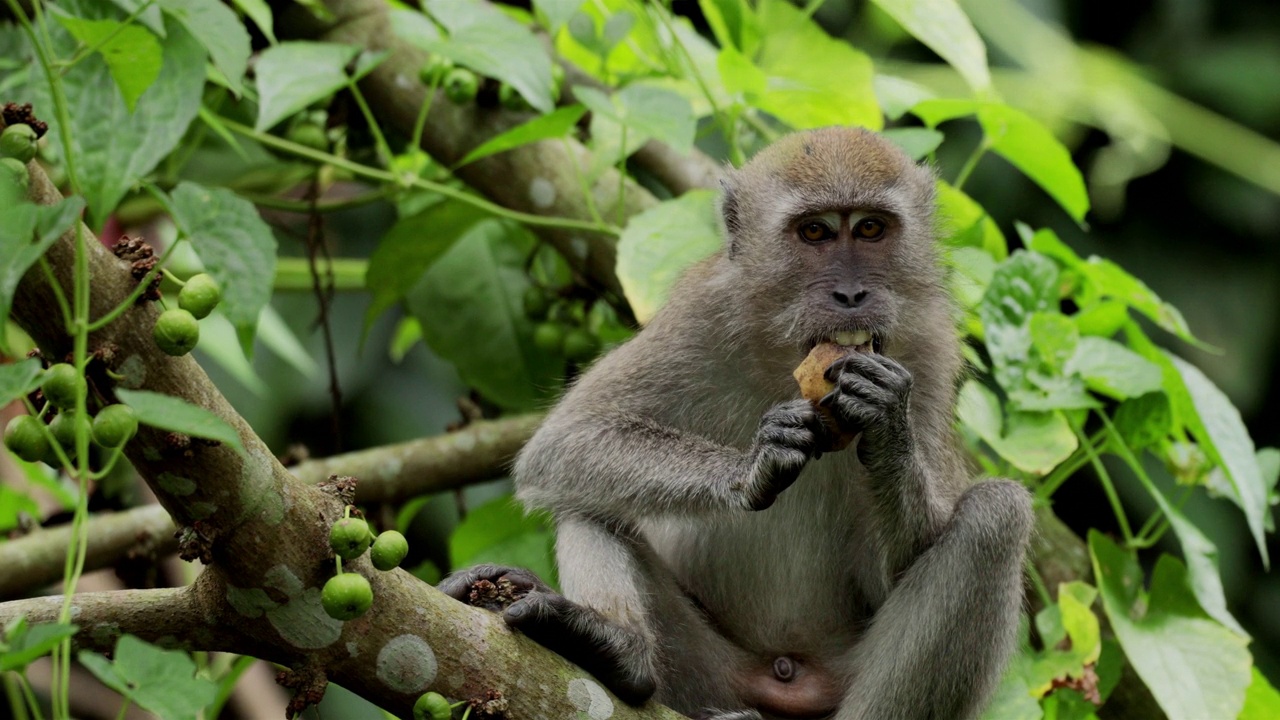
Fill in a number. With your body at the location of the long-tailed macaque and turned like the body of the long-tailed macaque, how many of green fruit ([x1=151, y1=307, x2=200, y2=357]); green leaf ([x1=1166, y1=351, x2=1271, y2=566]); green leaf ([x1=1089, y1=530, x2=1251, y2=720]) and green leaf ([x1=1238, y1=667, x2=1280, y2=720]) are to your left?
3

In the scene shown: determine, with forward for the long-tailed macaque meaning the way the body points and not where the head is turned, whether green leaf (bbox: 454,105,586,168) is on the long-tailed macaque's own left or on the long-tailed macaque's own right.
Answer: on the long-tailed macaque's own right

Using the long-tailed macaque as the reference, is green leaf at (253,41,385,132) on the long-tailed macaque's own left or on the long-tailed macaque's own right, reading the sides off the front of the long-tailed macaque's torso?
on the long-tailed macaque's own right

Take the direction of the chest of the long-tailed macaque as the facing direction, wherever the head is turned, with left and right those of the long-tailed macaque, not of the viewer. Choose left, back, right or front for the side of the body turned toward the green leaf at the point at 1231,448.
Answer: left

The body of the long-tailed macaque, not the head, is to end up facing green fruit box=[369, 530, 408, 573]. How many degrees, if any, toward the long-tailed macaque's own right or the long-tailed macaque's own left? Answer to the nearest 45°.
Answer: approximately 45° to the long-tailed macaque's own right

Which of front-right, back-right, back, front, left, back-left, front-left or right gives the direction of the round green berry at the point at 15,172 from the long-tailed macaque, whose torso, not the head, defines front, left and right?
front-right

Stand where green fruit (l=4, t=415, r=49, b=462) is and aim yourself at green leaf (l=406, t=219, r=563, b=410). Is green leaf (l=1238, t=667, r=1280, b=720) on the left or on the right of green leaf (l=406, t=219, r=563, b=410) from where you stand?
right

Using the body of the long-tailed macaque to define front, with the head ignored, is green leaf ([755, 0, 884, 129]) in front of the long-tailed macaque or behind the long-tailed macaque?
behind

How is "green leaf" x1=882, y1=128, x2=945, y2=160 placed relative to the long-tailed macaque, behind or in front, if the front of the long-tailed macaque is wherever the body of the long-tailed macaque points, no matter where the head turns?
behind

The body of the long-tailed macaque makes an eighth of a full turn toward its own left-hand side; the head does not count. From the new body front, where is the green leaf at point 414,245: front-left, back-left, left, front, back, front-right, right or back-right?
back

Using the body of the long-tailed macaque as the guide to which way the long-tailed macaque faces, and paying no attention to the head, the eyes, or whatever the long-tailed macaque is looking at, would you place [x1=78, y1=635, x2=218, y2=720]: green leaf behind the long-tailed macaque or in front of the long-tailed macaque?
in front

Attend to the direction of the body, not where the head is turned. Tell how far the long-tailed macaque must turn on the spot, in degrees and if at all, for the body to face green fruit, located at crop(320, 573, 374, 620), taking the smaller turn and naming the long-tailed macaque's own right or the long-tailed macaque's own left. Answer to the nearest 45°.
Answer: approximately 45° to the long-tailed macaque's own right

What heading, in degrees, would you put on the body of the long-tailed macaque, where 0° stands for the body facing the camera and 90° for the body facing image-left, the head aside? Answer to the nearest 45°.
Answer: approximately 0°
